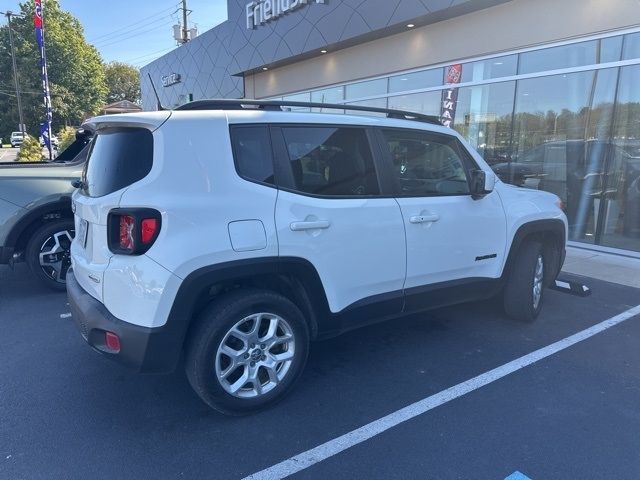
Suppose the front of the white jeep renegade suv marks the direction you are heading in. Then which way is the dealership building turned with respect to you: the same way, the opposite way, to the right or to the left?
the opposite way

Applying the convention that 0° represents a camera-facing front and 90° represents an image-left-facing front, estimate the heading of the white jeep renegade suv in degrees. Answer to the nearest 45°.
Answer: approximately 225°

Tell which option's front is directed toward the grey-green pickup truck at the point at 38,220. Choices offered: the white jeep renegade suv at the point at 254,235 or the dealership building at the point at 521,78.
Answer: the dealership building

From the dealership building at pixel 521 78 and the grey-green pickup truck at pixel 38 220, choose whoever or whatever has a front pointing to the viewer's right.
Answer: the grey-green pickup truck

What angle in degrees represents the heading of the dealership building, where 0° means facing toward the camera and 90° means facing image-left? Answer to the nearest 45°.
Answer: approximately 45°

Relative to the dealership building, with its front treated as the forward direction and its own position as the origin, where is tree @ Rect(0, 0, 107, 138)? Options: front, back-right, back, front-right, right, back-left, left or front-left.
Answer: right

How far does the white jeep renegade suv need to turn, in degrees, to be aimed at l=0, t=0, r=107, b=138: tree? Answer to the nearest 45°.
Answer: approximately 90° to its left

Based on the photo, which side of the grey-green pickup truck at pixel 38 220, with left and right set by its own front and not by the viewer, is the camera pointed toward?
right

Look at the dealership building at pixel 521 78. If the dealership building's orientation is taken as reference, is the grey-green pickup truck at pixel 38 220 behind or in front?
in front

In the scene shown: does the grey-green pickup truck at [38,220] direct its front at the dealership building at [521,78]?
yes

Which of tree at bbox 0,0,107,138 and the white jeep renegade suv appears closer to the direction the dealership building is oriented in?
the white jeep renegade suv

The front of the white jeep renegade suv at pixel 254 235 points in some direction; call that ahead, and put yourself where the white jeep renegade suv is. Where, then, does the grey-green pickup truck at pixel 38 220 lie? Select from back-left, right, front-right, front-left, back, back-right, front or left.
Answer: left
